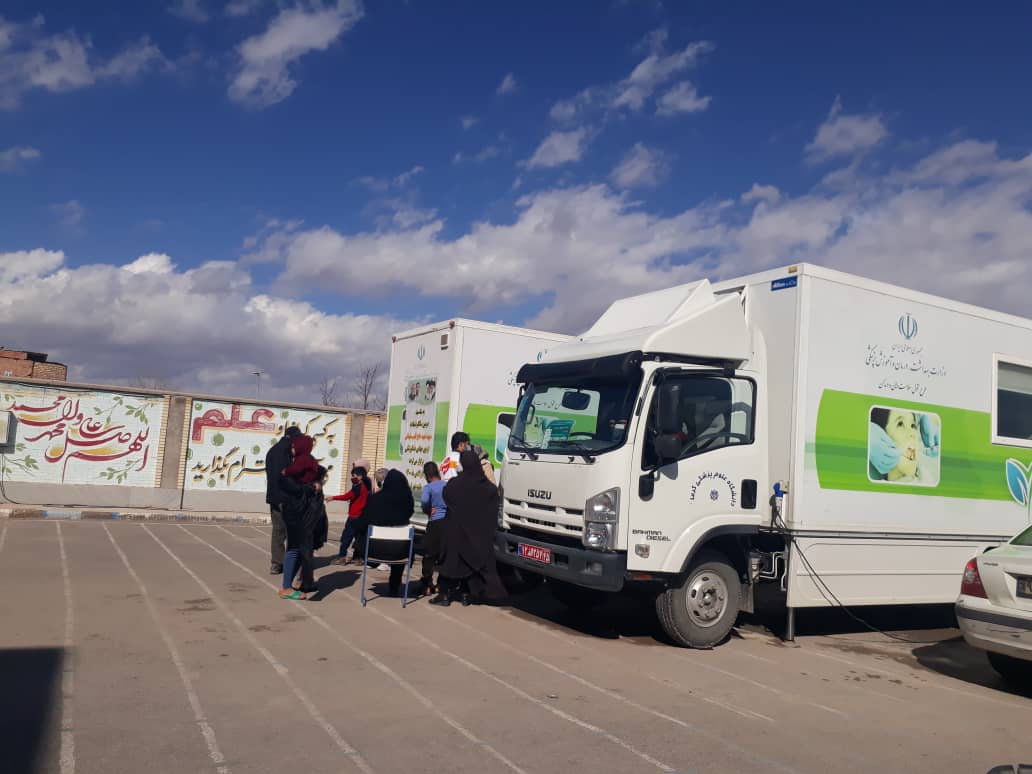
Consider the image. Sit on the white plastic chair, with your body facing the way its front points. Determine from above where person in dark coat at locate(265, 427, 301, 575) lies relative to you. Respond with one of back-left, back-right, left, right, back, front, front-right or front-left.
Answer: front-left

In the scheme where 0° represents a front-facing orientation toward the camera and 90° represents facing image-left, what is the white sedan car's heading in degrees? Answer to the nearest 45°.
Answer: approximately 225°

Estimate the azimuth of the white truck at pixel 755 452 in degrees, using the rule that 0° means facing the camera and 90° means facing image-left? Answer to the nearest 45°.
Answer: approximately 45°

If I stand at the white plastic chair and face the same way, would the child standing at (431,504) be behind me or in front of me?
in front

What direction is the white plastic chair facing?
away from the camera

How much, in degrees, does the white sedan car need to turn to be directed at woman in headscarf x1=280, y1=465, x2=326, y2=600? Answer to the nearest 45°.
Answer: approximately 135° to its left

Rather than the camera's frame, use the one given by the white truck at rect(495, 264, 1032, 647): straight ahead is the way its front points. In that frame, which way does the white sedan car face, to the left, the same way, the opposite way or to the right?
the opposite way

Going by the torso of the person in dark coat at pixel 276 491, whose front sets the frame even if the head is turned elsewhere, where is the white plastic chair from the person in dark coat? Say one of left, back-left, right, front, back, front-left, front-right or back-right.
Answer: front-right

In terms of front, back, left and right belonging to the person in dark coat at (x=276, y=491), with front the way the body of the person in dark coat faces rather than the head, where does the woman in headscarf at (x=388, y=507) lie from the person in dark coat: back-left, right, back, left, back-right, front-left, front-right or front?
front-right

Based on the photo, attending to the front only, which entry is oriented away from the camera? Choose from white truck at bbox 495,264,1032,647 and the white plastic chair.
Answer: the white plastic chair

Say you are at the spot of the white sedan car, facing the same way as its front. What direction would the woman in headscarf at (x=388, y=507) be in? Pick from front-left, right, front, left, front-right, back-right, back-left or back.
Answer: back-left

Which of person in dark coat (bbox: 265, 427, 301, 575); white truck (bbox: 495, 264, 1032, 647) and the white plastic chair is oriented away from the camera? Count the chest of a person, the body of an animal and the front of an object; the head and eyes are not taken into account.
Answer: the white plastic chair

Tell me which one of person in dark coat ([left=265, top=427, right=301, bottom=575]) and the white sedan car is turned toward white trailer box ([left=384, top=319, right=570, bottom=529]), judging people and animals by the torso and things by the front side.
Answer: the person in dark coat

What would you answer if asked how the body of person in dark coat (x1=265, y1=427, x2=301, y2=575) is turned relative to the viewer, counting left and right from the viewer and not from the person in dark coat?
facing to the right of the viewer

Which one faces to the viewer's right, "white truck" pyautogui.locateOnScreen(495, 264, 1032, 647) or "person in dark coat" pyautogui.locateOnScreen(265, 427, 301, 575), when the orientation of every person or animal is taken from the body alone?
the person in dark coat

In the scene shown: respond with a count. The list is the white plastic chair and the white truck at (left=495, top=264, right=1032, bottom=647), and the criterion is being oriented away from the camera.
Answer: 1
